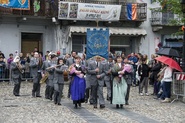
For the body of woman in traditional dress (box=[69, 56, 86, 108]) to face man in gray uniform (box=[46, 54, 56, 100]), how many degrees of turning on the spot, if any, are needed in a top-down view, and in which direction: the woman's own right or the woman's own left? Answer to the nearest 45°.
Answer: approximately 135° to the woman's own right

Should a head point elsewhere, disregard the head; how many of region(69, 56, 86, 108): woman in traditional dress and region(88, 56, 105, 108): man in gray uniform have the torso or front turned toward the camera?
2

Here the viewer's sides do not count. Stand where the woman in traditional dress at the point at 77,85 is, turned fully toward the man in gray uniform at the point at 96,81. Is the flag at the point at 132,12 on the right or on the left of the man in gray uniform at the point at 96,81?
left

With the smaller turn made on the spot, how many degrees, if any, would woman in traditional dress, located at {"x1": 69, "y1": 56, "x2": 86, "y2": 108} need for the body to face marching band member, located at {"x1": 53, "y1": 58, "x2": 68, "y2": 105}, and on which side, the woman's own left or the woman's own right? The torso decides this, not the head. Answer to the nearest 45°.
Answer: approximately 135° to the woman's own right

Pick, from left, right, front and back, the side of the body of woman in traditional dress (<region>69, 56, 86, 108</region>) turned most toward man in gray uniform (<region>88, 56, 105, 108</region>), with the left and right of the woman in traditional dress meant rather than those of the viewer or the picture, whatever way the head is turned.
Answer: left

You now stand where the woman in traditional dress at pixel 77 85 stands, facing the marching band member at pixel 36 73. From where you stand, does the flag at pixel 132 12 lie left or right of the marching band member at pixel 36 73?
right

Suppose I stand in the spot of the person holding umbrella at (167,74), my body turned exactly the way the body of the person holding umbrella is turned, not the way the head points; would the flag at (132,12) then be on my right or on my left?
on my right

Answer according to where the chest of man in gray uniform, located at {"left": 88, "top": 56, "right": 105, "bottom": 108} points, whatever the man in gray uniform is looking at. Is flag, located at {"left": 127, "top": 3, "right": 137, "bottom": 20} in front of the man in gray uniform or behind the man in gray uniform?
behind

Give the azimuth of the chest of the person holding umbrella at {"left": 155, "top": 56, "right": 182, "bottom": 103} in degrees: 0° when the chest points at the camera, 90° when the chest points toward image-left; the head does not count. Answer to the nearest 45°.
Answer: approximately 90°
